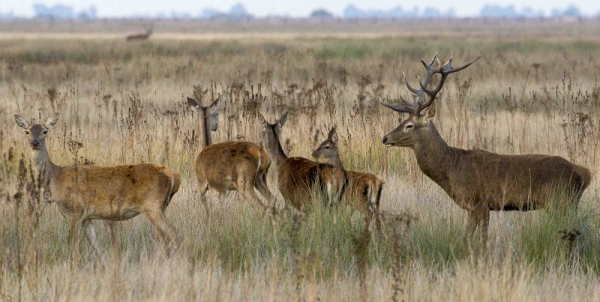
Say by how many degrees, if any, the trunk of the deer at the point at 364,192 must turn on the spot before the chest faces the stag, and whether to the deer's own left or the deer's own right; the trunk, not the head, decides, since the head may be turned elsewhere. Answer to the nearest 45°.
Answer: approximately 135° to the deer's own right

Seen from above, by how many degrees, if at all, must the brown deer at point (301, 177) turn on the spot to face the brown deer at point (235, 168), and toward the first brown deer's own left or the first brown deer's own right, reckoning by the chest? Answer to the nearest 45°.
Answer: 0° — it already faces it

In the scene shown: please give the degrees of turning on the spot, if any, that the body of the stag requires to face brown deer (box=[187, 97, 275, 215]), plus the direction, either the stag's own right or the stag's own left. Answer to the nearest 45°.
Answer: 0° — it already faces it

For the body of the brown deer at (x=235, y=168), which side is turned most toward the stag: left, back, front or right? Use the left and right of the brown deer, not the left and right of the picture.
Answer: back

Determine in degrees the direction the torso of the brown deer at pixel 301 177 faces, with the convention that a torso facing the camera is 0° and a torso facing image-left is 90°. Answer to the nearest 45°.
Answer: approximately 135°

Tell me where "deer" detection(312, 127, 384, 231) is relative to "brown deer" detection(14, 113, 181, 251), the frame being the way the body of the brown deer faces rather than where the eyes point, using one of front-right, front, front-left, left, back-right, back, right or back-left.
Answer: back

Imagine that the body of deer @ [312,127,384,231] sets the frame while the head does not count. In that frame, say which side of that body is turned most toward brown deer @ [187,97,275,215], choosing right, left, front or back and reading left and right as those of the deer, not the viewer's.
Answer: front

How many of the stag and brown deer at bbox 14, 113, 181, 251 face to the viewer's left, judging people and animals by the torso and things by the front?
2

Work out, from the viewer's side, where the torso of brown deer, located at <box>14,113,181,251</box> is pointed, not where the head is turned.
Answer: to the viewer's left

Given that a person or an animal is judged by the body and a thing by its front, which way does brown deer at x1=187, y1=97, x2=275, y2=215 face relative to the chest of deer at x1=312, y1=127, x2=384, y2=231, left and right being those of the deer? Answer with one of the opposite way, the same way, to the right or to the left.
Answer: the same way

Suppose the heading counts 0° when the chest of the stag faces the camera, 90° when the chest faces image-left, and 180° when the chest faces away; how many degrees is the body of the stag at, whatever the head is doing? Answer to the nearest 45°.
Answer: approximately 90°

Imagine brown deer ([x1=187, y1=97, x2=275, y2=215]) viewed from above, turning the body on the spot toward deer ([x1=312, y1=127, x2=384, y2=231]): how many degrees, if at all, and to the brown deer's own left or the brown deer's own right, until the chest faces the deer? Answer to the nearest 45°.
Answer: approximately 180°

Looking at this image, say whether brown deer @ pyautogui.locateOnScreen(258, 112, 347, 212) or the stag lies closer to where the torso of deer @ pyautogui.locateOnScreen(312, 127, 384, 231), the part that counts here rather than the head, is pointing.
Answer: the brown deer

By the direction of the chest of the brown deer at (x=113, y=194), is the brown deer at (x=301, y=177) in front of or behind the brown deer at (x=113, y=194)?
behind

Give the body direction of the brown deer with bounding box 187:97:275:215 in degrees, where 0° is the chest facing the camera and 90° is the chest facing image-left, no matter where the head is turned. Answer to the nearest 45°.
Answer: approximately 135°
